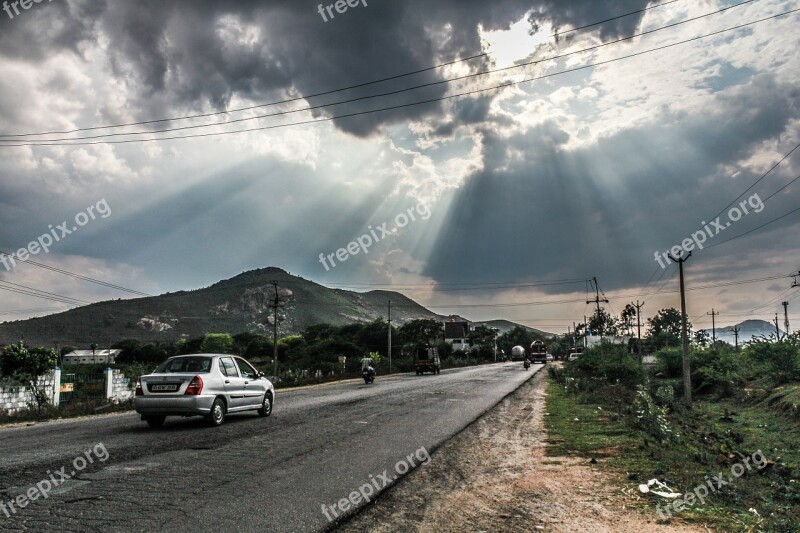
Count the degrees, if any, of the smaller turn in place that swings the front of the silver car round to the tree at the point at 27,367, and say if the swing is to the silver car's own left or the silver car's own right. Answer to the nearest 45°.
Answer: approximately 90° to the silver car's own left

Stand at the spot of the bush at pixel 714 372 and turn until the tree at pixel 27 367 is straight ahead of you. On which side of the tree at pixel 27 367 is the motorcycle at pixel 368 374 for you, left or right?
right

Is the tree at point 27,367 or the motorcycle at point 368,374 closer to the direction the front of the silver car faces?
the motorcycle

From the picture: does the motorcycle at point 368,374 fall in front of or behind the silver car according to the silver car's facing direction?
in front

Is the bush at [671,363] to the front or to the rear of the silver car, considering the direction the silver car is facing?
to the front

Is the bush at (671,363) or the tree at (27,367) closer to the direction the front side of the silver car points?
the bush

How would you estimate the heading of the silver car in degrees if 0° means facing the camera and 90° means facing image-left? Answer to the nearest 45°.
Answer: approximately 225°

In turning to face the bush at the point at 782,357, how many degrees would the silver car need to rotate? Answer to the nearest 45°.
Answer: approximately 45° to its right
